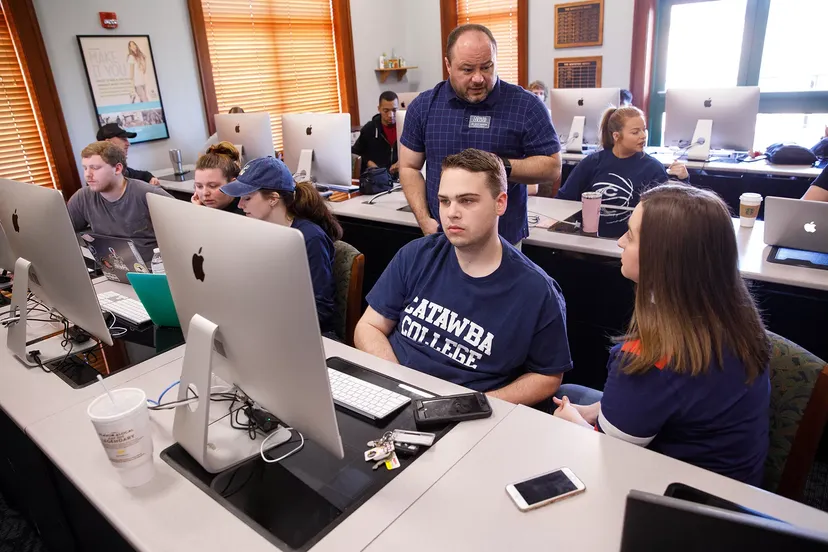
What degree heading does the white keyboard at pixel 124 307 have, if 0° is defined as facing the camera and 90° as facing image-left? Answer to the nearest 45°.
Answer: approximately 225°

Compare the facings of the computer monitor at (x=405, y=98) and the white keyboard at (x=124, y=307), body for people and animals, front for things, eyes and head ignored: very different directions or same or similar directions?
same or similar directions

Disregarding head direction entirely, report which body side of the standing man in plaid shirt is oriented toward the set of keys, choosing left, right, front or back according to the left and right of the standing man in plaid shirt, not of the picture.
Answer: front

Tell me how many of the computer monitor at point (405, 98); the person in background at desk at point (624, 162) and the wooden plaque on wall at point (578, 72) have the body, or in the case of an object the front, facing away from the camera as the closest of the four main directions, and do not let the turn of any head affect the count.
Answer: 1

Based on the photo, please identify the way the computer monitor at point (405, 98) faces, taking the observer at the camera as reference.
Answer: facing away from the viewer

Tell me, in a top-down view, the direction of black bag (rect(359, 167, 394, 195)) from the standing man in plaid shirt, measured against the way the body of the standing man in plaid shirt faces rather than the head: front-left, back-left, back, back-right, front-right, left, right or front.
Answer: back-right

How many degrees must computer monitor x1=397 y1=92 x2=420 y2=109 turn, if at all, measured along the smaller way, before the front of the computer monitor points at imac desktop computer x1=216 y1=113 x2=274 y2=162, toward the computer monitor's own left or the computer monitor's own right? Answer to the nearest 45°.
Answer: approximately 135° to the computer monitor's own left

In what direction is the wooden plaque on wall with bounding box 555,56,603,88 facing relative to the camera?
toward the camera

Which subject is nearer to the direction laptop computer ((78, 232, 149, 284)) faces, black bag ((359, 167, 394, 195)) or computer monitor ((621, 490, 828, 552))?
the black bag

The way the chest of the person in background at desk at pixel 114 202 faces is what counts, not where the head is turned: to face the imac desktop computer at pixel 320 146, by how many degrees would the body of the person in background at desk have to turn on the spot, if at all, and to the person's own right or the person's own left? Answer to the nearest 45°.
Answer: approximately 135° to the person's own left

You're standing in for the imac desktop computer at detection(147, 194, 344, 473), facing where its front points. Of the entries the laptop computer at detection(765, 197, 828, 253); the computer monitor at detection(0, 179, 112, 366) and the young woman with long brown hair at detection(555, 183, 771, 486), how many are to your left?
1

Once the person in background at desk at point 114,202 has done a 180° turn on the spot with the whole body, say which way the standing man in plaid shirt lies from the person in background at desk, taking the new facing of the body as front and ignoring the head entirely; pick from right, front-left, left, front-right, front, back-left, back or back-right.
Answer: right

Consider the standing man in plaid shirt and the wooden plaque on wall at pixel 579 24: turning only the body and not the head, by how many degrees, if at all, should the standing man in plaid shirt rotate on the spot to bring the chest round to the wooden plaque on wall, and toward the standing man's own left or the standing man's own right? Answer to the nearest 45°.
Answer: approximately 180°

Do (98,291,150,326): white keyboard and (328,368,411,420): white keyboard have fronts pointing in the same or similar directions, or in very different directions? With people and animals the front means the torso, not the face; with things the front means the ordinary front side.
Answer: same or similar directions

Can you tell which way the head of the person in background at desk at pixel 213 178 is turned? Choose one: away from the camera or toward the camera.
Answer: toward the camera

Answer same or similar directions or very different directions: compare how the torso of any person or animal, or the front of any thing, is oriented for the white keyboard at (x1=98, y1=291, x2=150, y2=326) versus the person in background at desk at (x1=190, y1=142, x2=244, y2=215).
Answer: very different directions

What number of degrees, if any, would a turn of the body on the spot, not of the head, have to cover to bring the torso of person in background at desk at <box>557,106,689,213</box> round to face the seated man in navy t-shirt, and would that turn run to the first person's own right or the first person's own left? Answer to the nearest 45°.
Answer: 0° — they already face them

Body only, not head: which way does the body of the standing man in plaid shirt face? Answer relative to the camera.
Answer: toward the camera
